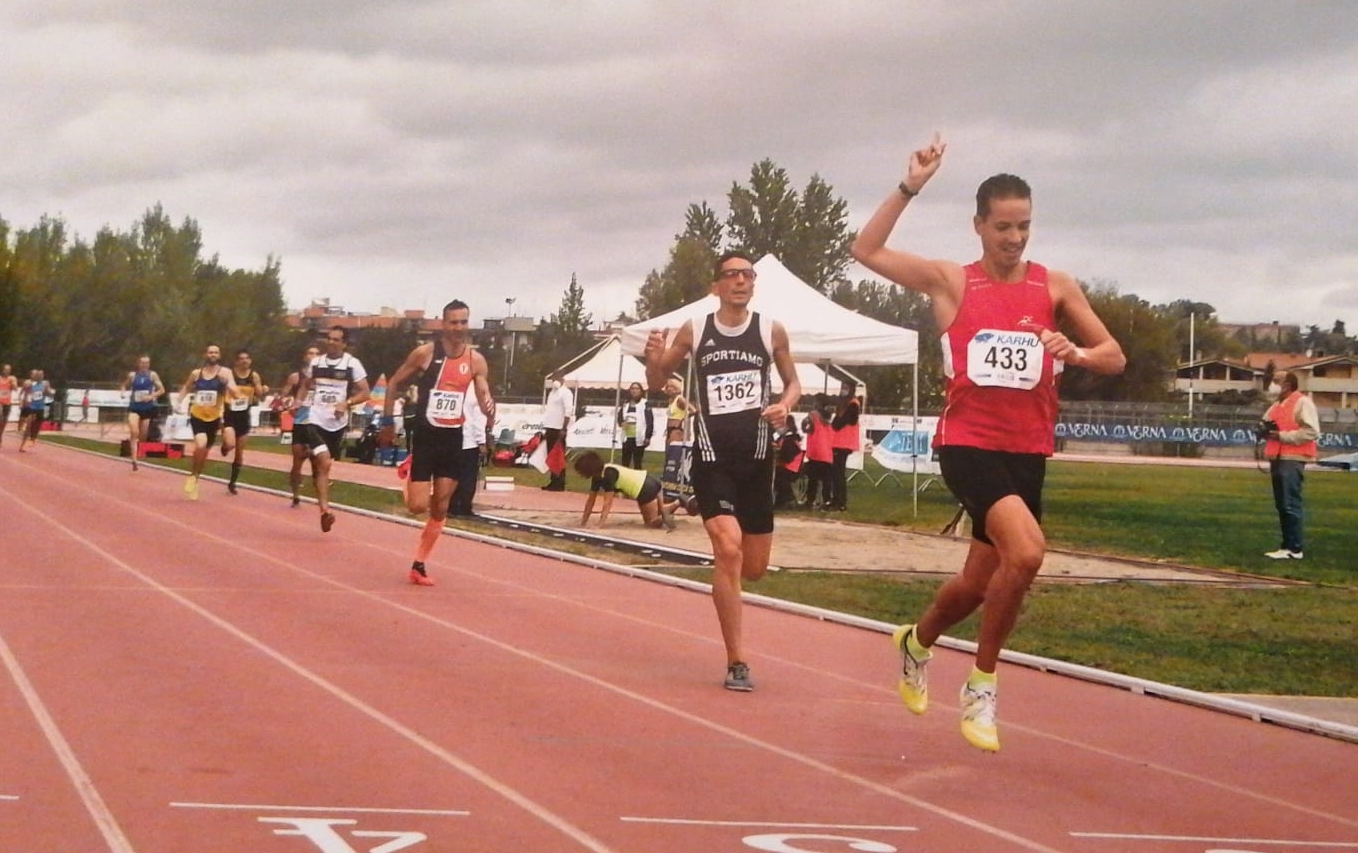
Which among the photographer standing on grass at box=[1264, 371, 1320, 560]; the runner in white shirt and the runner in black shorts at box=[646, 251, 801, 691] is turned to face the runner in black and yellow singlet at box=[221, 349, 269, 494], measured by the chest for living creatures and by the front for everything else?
the photographer standing on grass

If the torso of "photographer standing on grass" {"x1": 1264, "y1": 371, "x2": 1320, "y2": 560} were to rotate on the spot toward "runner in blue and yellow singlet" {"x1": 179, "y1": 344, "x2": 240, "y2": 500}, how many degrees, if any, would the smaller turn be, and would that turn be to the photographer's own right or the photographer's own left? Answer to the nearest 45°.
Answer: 0° — they already face them

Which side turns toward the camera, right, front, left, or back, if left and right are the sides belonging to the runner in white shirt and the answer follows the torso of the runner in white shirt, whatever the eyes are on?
front

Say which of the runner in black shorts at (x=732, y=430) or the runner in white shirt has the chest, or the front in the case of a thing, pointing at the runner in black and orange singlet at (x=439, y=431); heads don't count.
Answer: the runner in white shirt

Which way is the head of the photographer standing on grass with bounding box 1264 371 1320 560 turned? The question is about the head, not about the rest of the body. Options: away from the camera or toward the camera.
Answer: toward the camera

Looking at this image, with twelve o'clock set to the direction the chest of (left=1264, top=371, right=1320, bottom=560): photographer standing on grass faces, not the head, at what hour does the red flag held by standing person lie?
The red flag held by standing person is roughly at 1 o'clock from the photographer standing on grass.

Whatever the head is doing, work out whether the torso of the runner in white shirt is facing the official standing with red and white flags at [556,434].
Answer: no

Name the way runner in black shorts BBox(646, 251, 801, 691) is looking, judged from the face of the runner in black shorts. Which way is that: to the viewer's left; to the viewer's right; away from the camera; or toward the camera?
toward the camera

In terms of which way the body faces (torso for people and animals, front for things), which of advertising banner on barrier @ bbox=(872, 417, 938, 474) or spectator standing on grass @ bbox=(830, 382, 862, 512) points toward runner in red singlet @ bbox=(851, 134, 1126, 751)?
the advertising banner on barrier

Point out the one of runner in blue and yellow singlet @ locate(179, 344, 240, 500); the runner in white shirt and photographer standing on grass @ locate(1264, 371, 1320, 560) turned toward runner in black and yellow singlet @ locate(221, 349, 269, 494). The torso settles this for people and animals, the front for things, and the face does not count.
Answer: the photographer standing on grass

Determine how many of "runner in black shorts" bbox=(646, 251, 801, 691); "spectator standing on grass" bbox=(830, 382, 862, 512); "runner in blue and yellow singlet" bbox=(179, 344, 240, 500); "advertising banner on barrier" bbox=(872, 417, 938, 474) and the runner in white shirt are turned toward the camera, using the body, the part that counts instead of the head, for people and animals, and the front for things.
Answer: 4

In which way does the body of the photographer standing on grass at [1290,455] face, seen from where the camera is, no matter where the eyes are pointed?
to the viewer's left

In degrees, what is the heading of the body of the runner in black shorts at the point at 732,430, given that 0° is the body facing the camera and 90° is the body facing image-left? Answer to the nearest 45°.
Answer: approximately 0°

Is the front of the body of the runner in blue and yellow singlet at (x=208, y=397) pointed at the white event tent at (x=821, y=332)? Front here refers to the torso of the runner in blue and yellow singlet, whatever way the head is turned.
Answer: no

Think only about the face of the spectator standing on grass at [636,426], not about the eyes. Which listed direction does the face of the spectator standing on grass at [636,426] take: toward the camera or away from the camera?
toward the camera

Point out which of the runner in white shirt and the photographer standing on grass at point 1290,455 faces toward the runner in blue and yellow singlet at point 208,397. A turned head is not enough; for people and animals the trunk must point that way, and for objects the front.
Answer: the photographer standing on grass

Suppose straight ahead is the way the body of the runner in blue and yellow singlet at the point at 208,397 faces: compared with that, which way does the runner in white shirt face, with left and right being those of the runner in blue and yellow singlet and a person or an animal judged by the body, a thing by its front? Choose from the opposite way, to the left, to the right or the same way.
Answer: the same way
